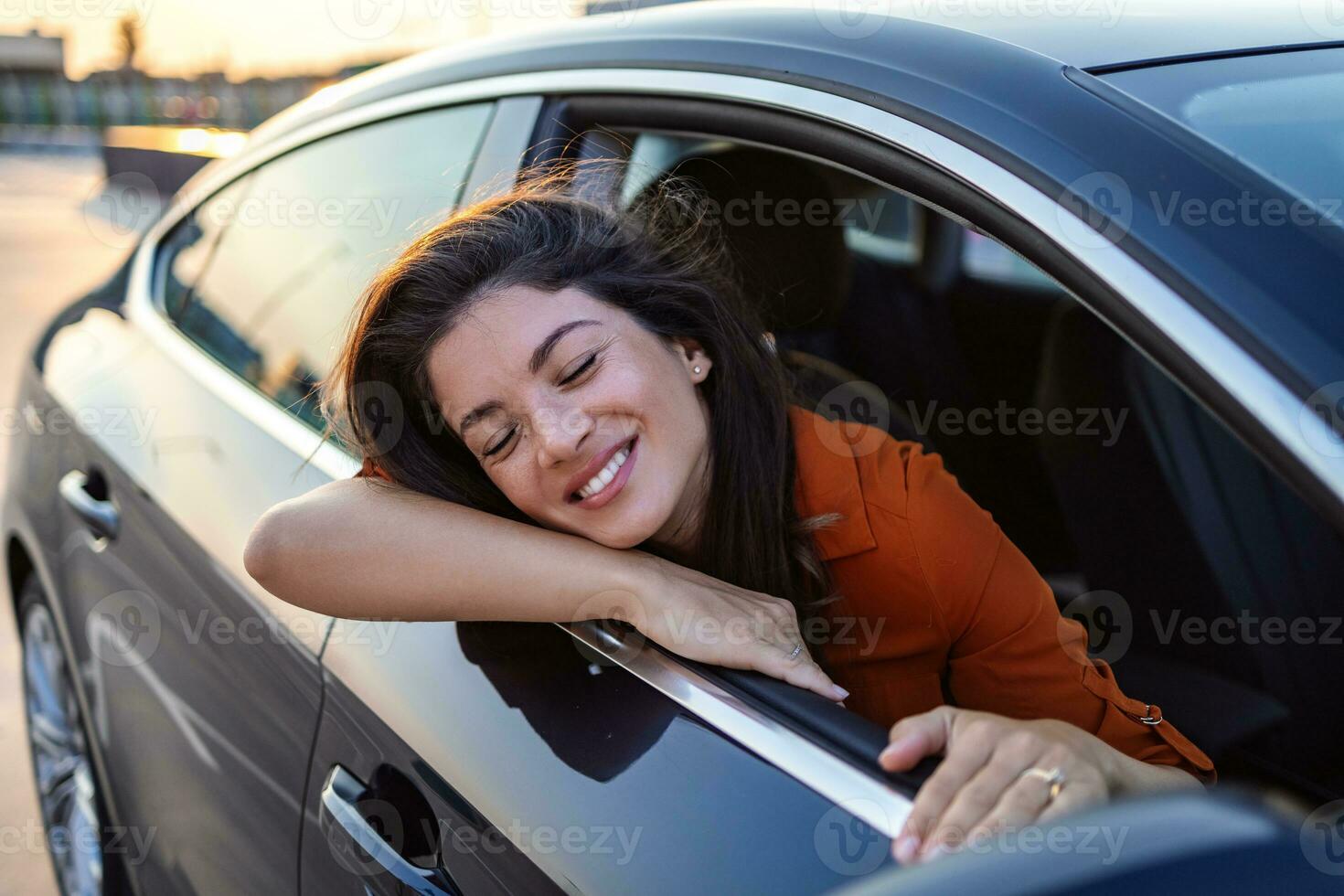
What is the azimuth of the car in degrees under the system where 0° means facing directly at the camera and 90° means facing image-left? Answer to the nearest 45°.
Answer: approximately 315°

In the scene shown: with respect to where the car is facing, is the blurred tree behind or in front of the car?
behind

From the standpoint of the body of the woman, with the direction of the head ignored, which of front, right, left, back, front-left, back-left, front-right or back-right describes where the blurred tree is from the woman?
back-right

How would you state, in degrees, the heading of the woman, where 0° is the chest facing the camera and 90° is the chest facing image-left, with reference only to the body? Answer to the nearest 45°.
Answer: approximately 0°
